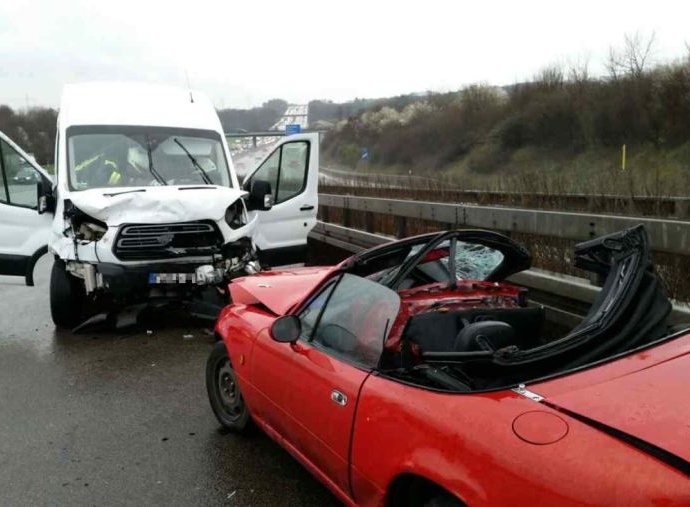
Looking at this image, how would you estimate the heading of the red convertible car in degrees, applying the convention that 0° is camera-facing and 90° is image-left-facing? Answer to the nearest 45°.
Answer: approximately 135°

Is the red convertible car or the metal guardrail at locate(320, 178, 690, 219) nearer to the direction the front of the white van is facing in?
the red convertible car

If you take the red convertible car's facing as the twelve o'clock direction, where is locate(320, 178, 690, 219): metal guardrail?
The metal guardrail is roughly at 2 o'clock from the red convertible car.

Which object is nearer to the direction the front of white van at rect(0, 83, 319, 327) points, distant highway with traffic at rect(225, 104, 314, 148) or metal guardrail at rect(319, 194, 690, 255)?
the metal guardrail

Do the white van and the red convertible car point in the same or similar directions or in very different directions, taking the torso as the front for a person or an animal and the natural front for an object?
very different directions

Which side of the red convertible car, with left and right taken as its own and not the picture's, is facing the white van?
front

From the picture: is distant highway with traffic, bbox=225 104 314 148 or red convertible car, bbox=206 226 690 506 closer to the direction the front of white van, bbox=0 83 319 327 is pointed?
the red convertible car

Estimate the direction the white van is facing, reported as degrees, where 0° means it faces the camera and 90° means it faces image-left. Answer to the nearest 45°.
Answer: approximately 0°

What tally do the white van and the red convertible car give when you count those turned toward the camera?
1

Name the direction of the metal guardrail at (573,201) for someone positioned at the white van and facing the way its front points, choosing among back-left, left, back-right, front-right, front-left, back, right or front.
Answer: left
